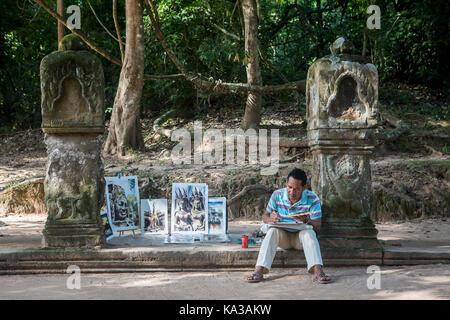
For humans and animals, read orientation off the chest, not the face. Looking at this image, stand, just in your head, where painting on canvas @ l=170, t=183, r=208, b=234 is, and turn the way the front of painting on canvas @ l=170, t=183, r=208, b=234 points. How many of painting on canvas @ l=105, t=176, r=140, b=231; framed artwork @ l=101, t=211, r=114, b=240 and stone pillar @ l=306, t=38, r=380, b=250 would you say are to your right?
2

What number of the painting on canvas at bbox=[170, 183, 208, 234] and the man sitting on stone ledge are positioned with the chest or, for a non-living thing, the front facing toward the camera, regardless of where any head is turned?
2

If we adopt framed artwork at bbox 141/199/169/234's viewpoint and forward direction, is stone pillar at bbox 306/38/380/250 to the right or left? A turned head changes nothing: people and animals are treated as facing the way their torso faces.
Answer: on its left

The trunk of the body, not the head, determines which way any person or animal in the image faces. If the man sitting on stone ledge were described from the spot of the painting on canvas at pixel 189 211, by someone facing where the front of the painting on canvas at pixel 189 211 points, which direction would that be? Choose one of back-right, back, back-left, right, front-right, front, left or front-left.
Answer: front-left

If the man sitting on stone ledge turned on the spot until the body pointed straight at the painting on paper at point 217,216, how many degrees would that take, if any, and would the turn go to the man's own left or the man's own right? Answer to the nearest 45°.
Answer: approximately 135° to the man's own right

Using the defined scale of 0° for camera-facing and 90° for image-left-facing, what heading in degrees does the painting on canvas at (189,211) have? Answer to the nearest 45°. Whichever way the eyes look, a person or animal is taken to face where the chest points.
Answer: approximately 0°
